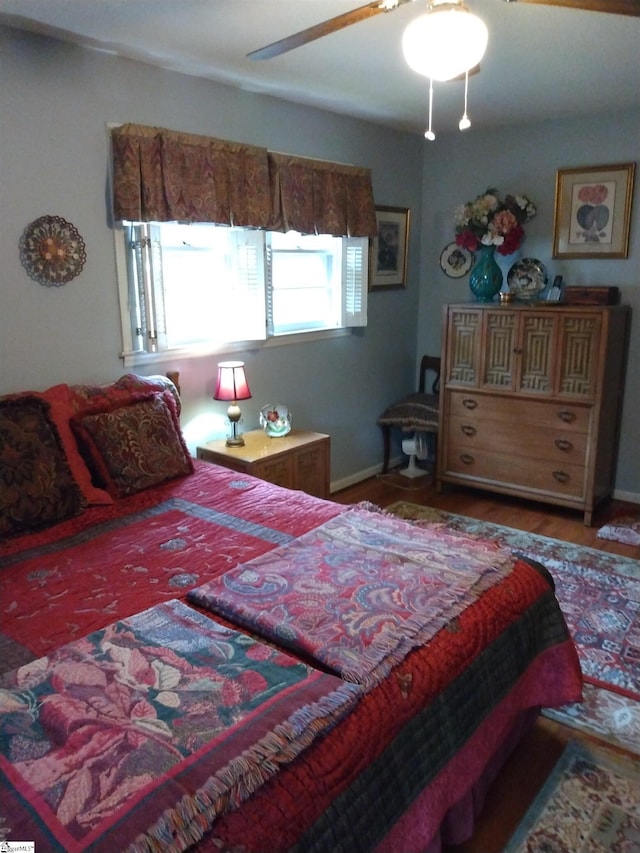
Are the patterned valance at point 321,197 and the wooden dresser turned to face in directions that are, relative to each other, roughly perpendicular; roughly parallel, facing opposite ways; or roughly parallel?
roughly perpendicular

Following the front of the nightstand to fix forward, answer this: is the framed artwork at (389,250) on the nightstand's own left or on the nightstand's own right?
on the nightstand's own left

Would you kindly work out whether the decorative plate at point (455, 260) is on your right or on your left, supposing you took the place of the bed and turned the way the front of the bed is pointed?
on your left

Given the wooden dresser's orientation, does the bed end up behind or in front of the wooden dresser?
in front

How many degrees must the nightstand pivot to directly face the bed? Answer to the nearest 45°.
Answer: approximately 45° to its right

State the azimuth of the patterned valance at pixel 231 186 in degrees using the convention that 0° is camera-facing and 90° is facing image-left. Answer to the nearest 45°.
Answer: approximately 315°

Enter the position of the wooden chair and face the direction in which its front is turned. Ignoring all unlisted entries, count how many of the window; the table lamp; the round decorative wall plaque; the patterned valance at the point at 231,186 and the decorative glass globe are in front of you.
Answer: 5

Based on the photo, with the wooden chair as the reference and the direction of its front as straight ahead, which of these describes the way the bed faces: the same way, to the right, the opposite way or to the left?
to the left

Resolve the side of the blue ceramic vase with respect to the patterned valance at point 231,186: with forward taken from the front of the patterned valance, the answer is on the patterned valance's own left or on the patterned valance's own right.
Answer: on the patterned valance's own left

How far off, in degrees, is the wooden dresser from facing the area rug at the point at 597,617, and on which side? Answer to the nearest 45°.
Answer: approximately 45° to its left

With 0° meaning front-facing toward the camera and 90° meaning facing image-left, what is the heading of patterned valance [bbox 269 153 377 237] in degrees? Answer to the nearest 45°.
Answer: approximately 315°

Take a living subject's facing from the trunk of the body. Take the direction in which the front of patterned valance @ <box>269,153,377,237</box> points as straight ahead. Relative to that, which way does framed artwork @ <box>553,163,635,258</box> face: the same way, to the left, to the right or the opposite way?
to the right
